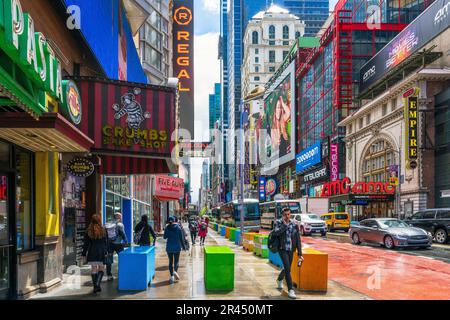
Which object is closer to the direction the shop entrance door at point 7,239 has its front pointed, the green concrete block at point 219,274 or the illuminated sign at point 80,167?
the green concrete block

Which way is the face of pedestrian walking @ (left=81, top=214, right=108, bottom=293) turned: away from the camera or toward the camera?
away from the camera

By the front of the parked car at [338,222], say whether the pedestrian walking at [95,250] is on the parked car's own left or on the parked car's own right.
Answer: on the parked car's own left

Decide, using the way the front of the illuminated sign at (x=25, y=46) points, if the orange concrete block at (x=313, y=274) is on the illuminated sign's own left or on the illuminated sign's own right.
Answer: on the illuminated sign's own left

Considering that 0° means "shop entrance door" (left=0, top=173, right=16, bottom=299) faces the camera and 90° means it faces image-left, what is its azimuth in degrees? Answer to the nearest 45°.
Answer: approximately 315°

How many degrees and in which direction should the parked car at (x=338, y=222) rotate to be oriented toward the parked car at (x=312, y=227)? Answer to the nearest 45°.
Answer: approximately 135° to its left

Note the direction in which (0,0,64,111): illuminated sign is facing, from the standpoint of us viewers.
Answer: facing the viewer and to the right of the viewer

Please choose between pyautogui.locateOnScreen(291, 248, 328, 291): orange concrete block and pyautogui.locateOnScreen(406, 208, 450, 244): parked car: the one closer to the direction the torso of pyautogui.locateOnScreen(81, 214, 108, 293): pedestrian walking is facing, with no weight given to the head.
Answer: the parked car

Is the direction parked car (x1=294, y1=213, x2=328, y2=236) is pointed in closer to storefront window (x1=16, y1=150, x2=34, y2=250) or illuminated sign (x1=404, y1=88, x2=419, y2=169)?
the storefront window

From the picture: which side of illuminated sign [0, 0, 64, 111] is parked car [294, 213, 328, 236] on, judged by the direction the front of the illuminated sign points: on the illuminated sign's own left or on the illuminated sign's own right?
on the illuminated sign's own left

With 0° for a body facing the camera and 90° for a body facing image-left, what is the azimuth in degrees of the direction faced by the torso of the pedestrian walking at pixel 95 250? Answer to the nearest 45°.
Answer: approximately 180°

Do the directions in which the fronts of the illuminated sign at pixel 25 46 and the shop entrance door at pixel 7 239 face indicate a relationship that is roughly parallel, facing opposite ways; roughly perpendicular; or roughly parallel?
roughly parallel
